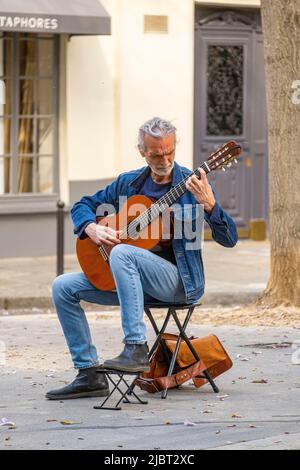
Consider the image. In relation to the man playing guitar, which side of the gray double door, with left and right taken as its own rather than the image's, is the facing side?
front

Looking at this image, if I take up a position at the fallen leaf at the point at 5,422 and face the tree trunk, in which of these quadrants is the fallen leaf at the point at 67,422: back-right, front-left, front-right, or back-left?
front-right

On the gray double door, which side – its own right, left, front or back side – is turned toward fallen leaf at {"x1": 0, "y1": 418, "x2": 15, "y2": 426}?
front

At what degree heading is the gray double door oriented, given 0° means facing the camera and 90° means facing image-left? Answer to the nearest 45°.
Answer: approximately 0°

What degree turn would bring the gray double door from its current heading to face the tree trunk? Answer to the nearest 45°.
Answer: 0° — it already faces it

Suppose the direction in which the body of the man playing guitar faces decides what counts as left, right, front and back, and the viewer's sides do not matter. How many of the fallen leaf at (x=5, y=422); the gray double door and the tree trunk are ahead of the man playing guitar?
1

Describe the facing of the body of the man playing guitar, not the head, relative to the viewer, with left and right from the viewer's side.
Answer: facing the viewer and to the left of the viewer

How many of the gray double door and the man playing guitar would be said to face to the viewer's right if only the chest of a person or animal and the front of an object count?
0

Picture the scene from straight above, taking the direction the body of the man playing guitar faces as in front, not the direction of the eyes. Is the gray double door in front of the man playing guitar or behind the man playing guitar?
behind

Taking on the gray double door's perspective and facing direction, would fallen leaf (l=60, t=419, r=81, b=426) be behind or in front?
in front

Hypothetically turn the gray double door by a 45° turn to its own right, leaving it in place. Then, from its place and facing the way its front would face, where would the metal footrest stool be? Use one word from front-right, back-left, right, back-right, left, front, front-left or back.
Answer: front-left
